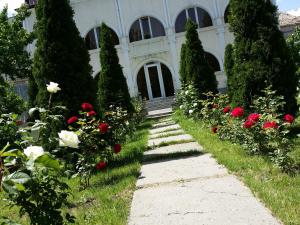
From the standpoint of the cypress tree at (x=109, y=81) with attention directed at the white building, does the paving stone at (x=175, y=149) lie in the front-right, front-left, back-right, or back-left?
back-right

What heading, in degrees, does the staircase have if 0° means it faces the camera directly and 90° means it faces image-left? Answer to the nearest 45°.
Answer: approximately 0°

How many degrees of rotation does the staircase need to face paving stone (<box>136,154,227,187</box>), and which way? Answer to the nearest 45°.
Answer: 0° — it already faces it

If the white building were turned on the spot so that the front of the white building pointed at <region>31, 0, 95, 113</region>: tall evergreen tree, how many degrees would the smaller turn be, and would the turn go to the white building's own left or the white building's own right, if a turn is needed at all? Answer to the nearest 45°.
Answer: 0° — it already faces it

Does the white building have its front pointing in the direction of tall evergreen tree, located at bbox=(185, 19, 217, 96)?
no

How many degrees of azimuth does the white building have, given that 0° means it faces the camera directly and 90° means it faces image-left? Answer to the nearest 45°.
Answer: approximately 0°
